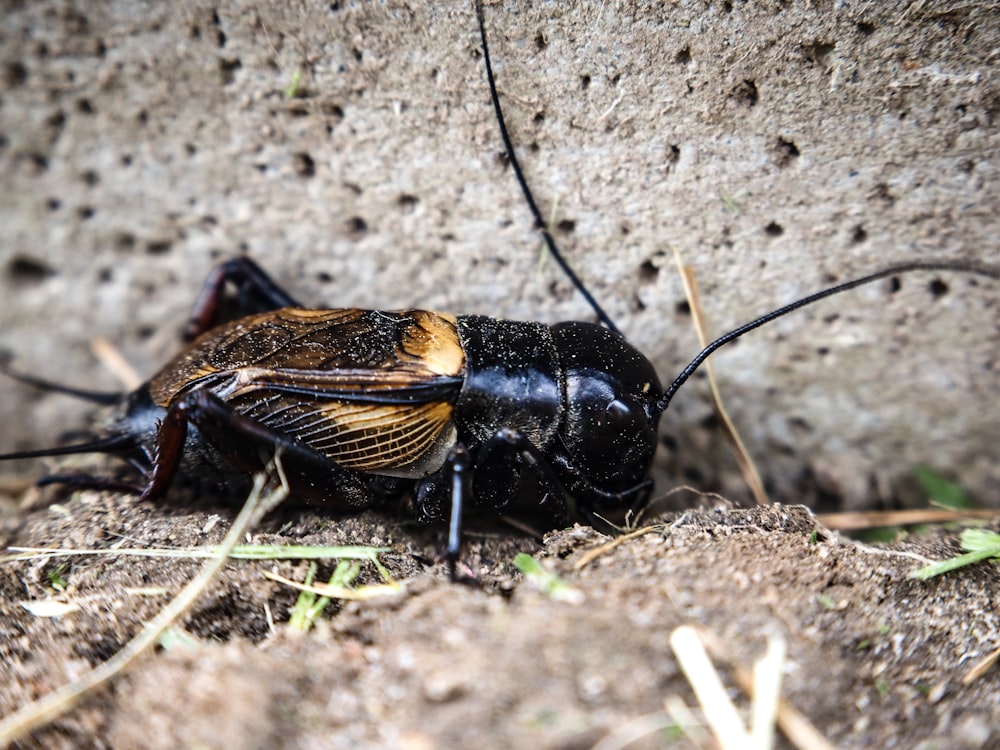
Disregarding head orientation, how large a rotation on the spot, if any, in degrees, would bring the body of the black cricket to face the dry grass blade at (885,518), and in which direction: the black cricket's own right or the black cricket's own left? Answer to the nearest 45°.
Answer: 0° — it already faces it

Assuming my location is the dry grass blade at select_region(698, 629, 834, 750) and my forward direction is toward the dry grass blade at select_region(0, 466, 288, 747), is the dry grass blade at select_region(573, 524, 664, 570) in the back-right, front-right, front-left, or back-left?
front-right

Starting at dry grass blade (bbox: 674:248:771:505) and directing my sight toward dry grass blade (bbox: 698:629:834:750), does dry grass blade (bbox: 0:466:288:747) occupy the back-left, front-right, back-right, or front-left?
front-right

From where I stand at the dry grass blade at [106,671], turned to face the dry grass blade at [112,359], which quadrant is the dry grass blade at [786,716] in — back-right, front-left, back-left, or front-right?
back-right

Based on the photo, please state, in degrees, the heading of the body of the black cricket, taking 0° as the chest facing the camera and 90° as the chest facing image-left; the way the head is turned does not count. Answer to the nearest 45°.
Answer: approximately 270°

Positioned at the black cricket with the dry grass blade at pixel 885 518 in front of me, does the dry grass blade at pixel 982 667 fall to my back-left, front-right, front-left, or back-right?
front-right

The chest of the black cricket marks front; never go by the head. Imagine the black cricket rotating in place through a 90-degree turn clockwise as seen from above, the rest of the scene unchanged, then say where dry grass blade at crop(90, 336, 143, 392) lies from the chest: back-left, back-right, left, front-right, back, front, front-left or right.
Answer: back-right

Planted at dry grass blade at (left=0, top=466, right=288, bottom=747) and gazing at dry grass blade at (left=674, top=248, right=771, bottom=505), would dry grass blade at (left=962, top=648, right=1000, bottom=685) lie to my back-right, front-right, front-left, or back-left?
front-right

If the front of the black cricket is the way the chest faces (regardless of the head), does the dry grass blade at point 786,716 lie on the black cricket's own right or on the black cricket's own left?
on the black cricket's own right
